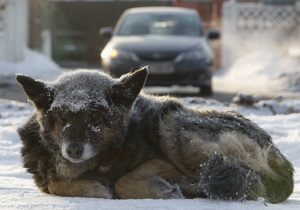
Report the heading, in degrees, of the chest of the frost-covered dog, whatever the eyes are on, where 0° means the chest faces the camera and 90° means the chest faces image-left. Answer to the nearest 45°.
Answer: approximately 45°

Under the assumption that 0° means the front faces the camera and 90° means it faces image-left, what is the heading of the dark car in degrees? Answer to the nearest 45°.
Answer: approximately 0°

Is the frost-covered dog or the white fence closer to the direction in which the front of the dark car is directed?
the frost-covered dog

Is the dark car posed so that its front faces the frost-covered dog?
yes

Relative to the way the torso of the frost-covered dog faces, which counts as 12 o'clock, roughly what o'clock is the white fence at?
The white fence is roughly at 5 o'clock from the frost-covered dog.

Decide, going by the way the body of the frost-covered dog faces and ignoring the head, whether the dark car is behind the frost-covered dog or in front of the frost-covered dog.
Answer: behind
